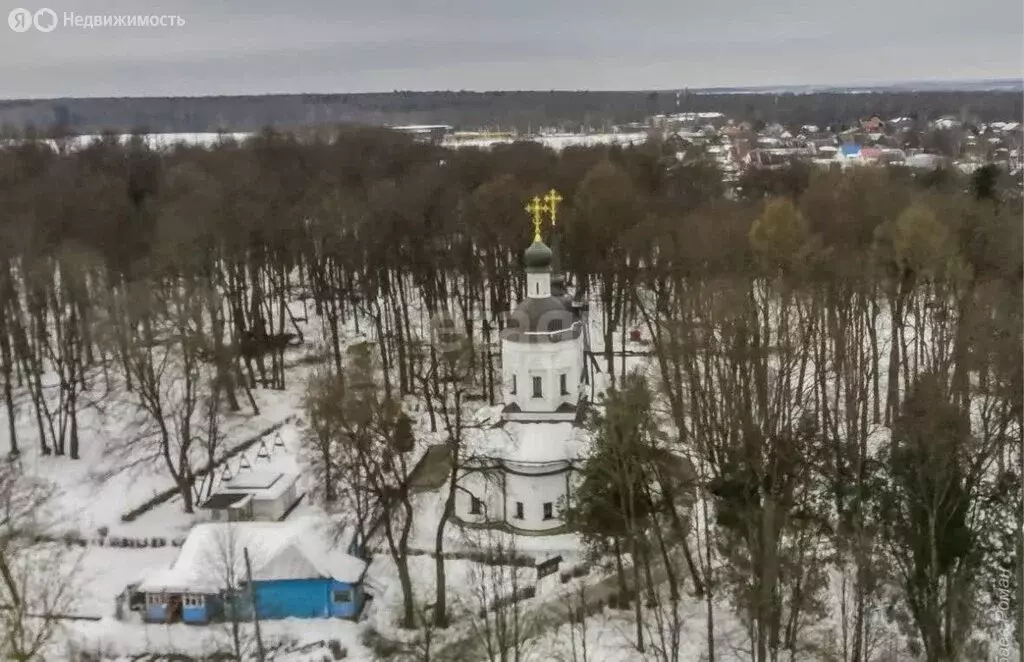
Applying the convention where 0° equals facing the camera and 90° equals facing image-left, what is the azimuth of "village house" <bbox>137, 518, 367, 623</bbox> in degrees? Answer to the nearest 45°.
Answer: approximately 0°

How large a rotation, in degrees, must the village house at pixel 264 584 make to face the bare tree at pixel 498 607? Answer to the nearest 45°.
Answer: approximately 45° to its left

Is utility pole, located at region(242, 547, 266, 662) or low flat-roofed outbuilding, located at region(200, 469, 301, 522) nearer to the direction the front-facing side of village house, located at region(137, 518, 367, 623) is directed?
the utility pole

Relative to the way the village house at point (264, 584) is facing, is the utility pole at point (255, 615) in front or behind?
in front

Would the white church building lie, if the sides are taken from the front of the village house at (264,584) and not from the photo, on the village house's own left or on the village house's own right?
on the village house's own left

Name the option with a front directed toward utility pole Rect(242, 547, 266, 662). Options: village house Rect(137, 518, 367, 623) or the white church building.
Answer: the village house
